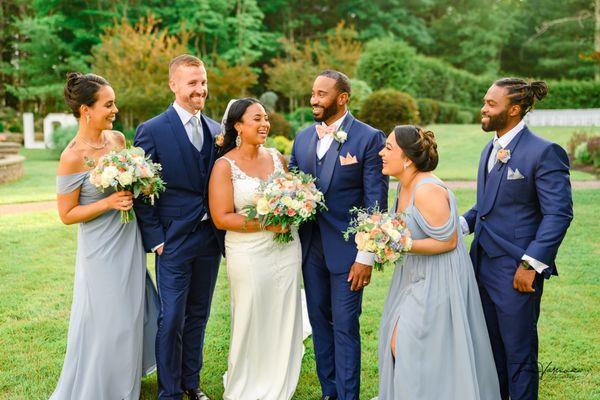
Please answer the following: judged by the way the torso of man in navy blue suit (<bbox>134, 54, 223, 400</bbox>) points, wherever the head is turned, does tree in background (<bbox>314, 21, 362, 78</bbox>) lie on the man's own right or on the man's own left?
on the man's own left

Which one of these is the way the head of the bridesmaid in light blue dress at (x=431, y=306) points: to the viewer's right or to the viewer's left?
to the viewer's left

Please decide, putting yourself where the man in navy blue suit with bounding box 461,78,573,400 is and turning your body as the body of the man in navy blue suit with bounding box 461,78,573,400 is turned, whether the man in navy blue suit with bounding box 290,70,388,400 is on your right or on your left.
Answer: on your right

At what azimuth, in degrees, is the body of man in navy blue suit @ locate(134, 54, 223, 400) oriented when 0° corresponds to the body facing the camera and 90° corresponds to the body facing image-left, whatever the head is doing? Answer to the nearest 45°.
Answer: approximately 315°

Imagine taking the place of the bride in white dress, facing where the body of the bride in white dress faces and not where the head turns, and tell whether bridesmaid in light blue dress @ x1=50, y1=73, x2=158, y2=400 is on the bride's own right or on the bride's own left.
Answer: on the bride's own right

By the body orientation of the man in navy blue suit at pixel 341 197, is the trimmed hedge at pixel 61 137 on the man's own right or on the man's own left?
on the man's own right

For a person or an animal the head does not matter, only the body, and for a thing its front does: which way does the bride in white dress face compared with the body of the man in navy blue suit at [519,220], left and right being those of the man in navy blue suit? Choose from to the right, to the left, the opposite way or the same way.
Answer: to the left

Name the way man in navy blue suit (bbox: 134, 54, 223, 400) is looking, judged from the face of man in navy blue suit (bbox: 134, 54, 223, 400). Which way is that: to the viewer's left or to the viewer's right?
to the viewer's right

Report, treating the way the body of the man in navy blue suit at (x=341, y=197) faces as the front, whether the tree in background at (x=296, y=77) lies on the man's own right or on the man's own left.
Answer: on the man's own right

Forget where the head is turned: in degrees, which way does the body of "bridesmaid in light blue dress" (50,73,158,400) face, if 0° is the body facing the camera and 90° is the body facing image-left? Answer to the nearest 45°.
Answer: approximately 315°
